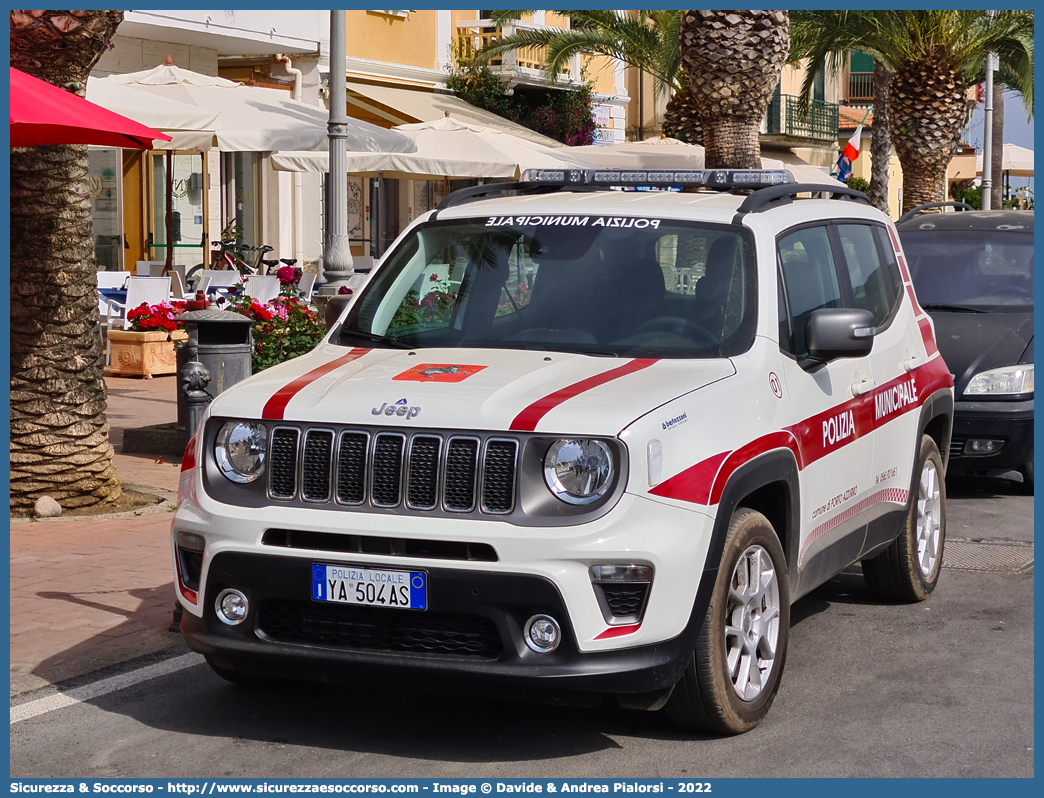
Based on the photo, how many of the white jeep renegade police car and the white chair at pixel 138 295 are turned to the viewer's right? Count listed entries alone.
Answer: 0

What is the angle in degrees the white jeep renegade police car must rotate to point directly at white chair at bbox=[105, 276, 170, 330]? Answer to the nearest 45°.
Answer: approximately 135° to its right

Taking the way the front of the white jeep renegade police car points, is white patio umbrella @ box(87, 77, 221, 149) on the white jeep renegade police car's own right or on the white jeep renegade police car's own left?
on the white jeep renegade police car's own right

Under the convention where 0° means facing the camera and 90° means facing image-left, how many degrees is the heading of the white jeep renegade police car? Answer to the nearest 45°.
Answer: approximately 45°

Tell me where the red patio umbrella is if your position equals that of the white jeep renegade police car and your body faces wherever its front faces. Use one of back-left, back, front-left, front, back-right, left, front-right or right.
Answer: right

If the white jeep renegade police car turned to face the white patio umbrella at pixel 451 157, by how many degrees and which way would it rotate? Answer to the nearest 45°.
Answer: approximately 135° to its right

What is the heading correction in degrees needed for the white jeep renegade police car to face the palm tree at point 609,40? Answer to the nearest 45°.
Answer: approximately 135° to its right
